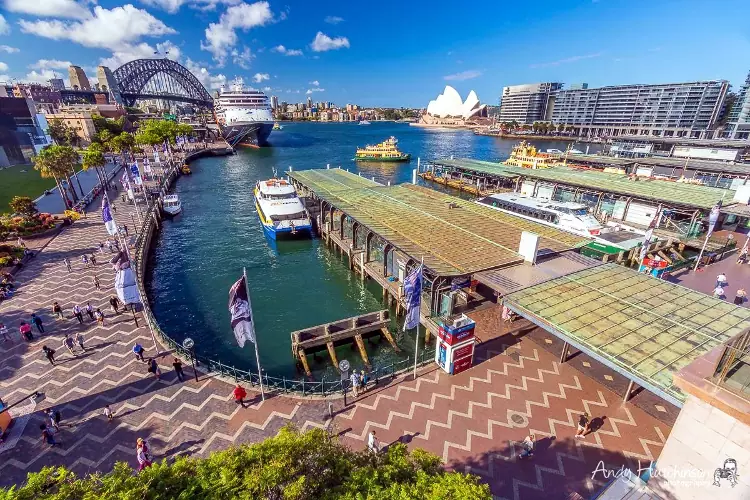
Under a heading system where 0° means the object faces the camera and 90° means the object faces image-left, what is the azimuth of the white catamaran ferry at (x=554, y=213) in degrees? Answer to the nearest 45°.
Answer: approximately 315°

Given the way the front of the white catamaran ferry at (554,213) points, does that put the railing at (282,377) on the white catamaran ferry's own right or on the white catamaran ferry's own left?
on the white catamaran ferry's own right

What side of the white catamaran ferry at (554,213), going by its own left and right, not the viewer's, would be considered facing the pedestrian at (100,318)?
right

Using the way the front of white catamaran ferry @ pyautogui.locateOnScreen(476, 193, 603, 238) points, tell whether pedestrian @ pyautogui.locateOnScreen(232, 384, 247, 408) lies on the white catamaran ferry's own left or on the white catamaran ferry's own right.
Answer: on the white catamaran ferry's own right

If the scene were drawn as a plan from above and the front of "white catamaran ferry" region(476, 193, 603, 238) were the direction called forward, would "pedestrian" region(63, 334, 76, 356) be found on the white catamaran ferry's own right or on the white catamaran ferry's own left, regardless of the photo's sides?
on the white catamaran ferry's own right

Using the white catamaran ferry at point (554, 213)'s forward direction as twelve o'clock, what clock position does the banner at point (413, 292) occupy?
The banner is roughly at 2 o'clock from the white catamaran ferry.

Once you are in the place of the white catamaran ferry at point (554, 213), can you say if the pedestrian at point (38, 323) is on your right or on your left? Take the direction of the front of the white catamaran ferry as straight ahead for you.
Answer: on your right
